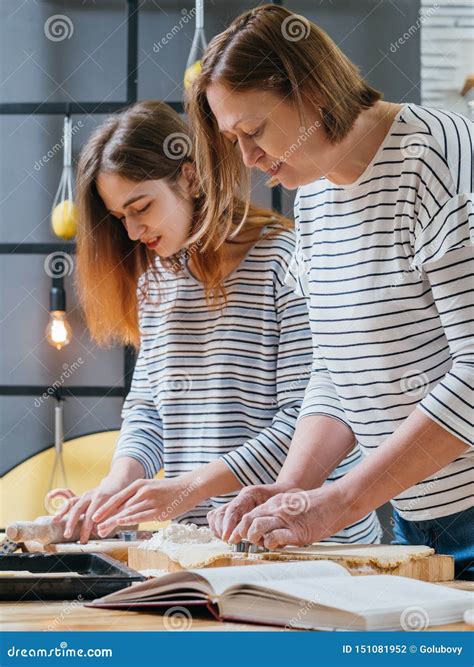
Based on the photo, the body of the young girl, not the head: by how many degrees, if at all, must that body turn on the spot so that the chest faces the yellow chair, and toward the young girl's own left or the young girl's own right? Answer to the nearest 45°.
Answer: approximately 135° to the young girl's own right

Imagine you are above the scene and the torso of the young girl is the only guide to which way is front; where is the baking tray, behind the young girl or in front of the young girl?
in front

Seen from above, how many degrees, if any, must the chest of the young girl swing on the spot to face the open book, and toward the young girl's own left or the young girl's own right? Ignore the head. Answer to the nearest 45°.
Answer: approximately 45° to the young girl's own left

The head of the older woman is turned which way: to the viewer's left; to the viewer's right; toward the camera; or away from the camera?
to the viewer's left

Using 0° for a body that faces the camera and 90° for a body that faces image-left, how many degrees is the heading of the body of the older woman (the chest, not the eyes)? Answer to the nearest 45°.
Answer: approximately 45°

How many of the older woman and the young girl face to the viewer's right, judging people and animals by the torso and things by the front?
0
